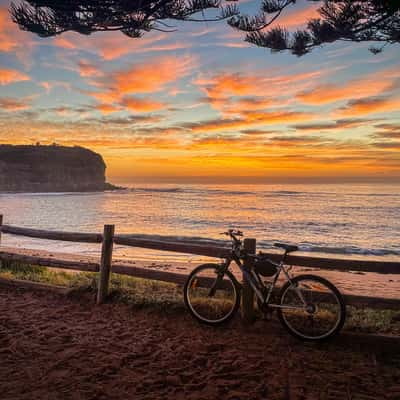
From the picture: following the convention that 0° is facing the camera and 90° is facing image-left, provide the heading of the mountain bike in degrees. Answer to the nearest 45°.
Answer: approximately 90°
